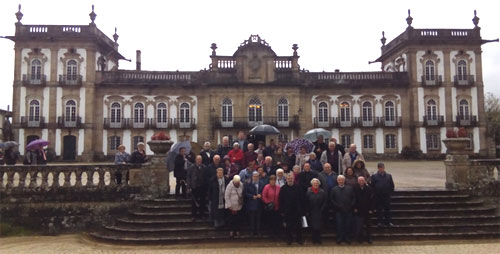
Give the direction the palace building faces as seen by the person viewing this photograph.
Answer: facing the viewer

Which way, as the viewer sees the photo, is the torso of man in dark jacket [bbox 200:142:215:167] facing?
toward the camera

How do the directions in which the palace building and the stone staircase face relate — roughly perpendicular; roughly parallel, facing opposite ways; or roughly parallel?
roughly parallel

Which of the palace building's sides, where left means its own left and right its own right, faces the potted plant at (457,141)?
front

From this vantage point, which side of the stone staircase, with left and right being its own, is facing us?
front

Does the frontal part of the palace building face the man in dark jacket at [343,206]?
yes

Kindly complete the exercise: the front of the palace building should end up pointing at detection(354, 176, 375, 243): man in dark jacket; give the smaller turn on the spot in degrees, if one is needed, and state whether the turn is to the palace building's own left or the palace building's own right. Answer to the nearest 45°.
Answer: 0° — it already faces them

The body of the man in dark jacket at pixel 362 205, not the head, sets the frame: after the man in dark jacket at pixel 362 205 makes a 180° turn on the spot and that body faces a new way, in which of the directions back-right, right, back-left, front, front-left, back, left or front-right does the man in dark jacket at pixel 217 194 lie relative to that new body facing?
left

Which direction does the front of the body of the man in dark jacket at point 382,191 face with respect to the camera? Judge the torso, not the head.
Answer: toward the camera

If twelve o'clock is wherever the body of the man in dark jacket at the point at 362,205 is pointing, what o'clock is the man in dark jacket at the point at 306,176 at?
the man in dark jacket at the point at 306,176 is roughly at 3 o'clock from the man in dark jacket at the point at 362,205.

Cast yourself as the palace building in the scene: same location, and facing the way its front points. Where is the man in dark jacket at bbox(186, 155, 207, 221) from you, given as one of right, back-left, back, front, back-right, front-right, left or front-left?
front

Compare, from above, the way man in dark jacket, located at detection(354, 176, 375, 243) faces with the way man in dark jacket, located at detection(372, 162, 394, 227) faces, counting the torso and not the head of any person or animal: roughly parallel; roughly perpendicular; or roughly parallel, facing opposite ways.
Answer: roughly parallel

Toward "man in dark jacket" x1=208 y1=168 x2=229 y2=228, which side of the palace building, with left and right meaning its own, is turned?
front

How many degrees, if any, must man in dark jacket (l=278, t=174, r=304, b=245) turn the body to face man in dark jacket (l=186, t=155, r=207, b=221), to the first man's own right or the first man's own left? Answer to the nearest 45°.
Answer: approximately 90° to the first man's own right
